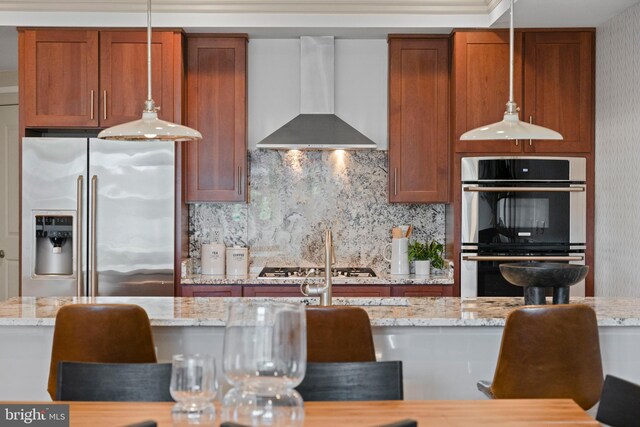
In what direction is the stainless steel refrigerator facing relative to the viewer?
toward the camera

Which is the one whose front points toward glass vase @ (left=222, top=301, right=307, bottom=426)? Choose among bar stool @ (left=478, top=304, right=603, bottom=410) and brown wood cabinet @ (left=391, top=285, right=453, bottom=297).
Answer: the brown wood cabinet

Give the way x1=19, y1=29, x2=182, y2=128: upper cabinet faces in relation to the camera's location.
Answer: facing the viewer

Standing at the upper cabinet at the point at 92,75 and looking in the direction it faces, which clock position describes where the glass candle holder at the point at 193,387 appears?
The glass candle holder is roughly at 12 o'clock from the upper cabinet.

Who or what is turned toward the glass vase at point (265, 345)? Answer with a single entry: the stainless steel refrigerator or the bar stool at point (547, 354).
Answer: the stainless steel refrigerator

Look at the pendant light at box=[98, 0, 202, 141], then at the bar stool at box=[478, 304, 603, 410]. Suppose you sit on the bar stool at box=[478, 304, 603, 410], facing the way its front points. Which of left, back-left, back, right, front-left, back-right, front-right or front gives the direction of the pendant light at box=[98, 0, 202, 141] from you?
front-left

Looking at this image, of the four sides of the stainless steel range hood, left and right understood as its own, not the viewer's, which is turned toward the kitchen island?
front

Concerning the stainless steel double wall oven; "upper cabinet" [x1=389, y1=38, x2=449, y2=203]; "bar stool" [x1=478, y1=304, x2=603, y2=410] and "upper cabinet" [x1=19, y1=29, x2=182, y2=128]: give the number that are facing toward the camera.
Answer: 3

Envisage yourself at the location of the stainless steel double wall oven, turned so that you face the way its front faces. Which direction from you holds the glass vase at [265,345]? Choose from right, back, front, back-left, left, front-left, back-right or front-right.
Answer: front

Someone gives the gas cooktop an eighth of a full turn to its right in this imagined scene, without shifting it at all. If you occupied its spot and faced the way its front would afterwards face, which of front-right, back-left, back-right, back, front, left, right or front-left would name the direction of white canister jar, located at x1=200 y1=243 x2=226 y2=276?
front-right

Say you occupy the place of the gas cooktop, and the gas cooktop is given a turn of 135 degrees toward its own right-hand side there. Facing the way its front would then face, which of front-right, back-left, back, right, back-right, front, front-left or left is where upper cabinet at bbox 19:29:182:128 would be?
front-left

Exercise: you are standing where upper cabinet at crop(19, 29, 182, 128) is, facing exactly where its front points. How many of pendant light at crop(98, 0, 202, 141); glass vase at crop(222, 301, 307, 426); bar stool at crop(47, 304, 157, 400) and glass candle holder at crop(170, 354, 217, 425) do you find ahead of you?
4

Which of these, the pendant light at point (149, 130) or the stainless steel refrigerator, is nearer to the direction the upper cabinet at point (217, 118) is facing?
the pendant light

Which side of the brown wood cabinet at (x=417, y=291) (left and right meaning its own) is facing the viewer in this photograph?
front

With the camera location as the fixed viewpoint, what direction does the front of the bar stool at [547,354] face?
facing away from the viewer and to the left of the viewer

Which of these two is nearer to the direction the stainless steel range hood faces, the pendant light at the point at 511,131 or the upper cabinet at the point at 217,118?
the pendant light
